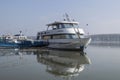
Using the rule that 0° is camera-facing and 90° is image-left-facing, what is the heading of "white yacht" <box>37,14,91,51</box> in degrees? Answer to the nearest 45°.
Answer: approximately 315°
